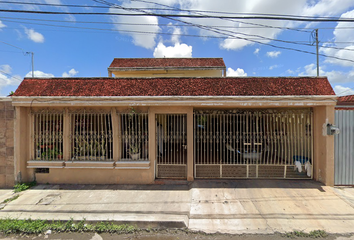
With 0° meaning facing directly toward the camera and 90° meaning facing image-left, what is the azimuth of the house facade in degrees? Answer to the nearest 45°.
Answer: approximately 0°

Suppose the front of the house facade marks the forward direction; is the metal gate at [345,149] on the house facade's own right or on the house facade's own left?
on the house facade's own left
